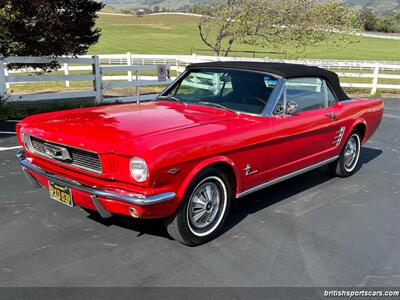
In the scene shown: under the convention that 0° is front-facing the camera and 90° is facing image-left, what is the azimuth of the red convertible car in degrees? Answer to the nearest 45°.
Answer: approximately 45°

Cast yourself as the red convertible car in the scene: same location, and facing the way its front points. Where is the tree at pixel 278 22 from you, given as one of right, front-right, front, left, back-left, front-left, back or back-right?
back-right

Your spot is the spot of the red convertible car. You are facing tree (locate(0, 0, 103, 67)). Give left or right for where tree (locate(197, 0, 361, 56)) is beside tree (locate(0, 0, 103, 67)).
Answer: right

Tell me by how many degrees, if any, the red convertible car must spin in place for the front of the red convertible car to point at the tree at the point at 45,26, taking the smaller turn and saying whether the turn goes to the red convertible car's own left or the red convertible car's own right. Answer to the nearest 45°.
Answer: approximately 90° to the red convertible car's own right
